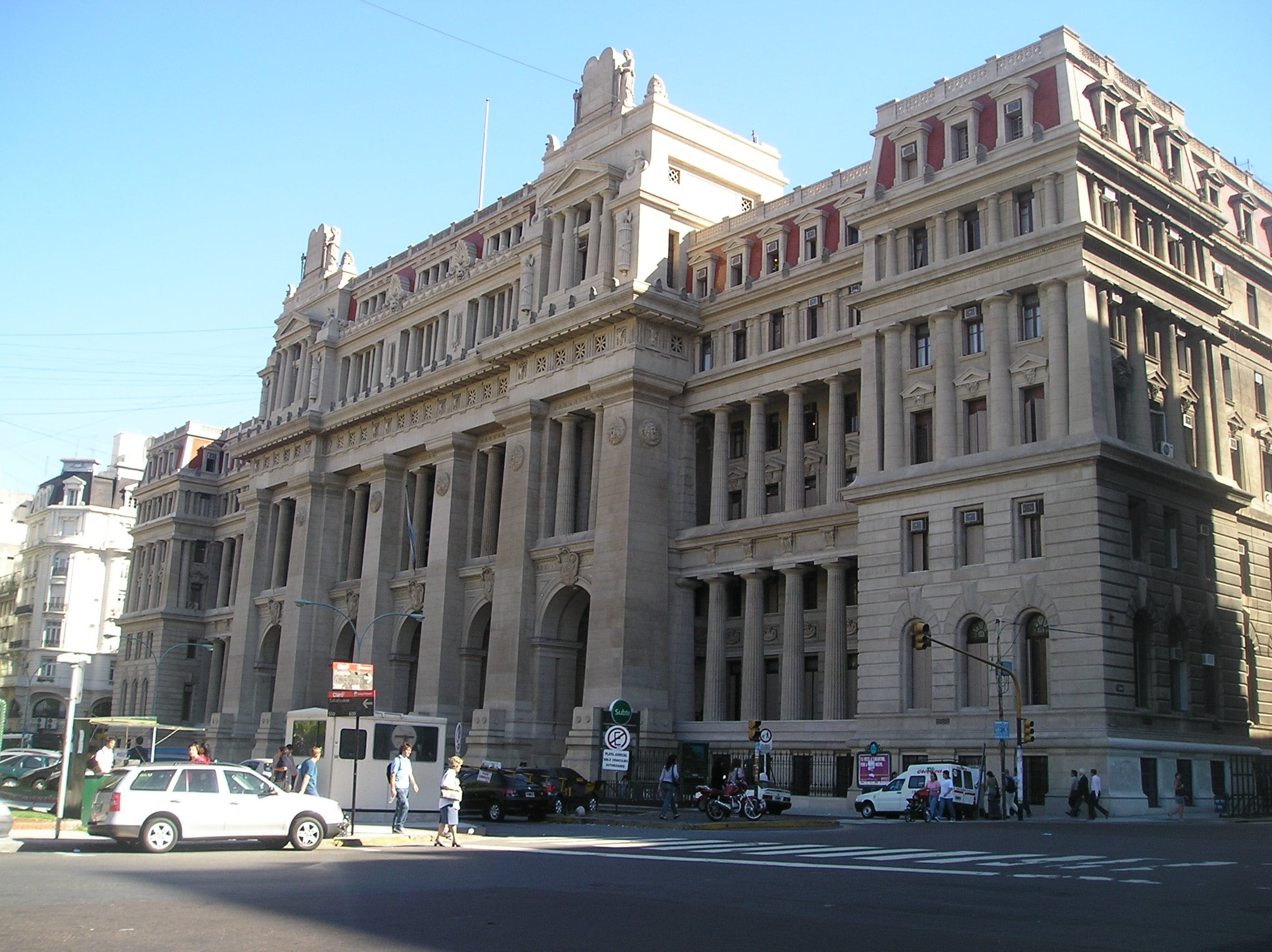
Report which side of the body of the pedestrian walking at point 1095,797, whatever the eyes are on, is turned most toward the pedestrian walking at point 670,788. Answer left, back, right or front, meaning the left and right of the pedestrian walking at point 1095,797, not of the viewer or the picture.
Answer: front

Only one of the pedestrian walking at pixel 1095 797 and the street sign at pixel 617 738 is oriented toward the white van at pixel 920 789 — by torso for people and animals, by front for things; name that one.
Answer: the pedestrian walking

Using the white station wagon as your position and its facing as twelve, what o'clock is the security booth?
The security booth is roughly at 10 o'clock from the white station wagon.

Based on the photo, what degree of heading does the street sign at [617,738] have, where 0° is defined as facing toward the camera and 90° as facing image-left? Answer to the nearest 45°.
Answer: approximately 0°

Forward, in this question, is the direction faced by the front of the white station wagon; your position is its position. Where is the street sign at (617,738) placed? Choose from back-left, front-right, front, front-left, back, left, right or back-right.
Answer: front-left

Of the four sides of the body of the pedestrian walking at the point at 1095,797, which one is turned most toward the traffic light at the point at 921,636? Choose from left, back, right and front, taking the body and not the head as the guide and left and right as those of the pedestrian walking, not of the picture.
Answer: front

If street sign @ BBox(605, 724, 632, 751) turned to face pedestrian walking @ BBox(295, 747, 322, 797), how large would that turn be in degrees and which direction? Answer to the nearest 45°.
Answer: approximately 45° to its right

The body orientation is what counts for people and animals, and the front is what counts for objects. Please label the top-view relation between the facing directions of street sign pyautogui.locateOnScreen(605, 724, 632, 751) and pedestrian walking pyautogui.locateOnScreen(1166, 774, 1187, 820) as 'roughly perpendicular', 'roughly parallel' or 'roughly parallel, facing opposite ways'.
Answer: roughly perpendicular
